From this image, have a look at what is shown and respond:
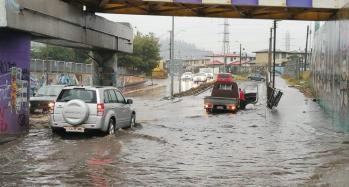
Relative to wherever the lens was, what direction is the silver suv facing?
facing away from the viewer and to the right of the viewer

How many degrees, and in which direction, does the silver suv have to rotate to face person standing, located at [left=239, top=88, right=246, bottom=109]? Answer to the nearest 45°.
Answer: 0° — it already faces them

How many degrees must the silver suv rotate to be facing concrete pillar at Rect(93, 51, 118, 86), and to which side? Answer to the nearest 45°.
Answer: approximately 45° to its left
